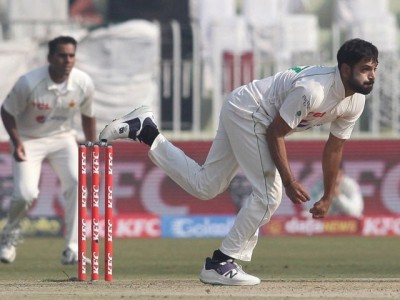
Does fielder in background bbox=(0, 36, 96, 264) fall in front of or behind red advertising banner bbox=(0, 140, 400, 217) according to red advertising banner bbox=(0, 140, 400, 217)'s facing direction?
in front

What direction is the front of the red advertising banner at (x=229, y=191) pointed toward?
toward the camera
